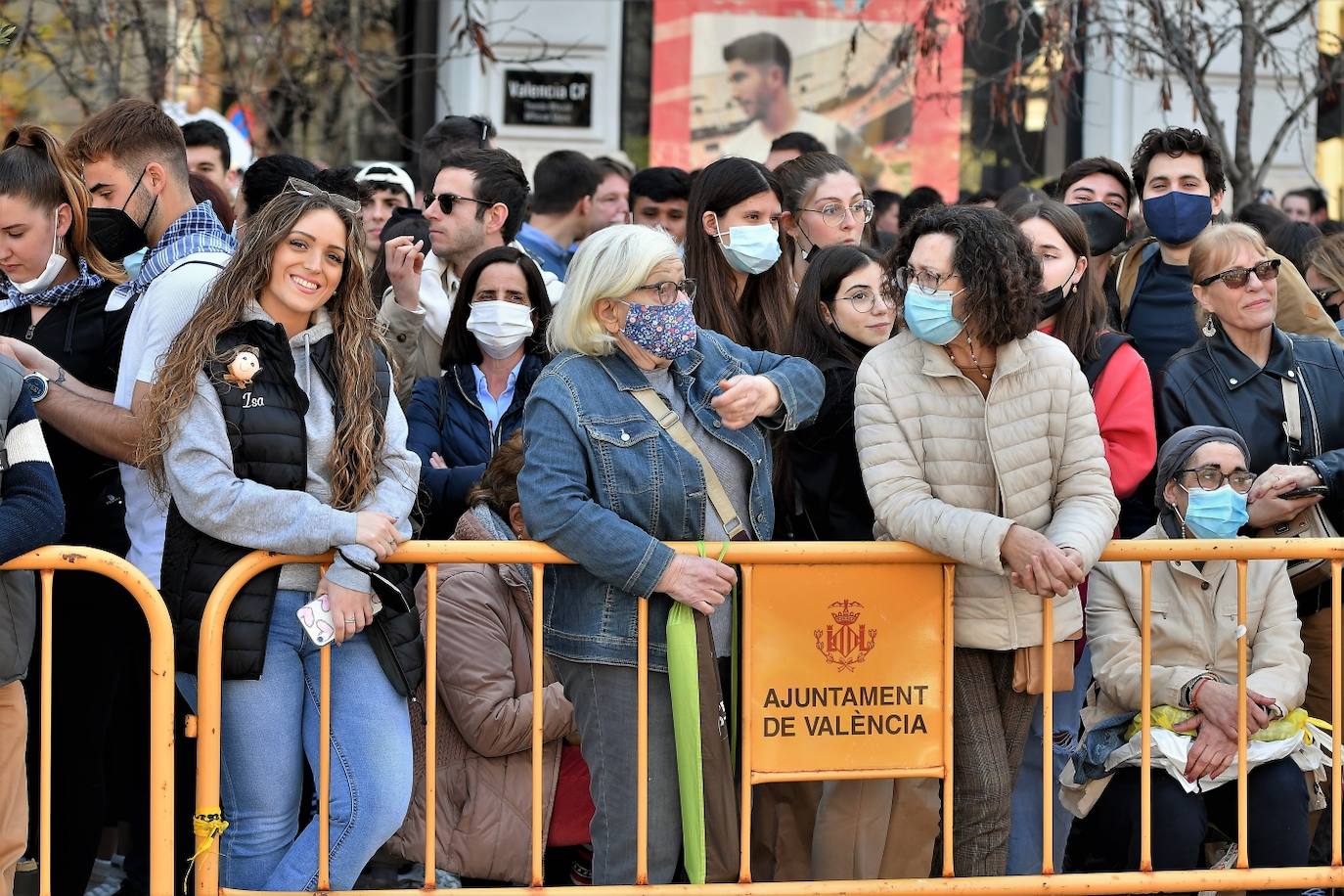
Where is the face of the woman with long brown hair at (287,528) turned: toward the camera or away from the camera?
toward the camera

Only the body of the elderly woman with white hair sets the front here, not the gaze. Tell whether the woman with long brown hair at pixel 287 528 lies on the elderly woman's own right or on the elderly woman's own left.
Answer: on the elderly woman's own right

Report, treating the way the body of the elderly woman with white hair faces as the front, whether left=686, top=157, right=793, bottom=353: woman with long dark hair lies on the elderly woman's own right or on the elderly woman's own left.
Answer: on the elderly woman's own left

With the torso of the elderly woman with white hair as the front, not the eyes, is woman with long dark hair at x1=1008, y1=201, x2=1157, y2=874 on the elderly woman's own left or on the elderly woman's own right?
on the elderly woman's own left

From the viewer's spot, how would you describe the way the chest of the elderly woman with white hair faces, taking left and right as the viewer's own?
facing the viewer and to the right of the viewer

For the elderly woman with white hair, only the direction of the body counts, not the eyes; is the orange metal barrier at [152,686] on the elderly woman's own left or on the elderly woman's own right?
on the elderly woman's own right

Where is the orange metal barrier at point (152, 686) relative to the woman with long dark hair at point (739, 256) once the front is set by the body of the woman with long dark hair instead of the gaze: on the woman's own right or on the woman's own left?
on the woman's own right

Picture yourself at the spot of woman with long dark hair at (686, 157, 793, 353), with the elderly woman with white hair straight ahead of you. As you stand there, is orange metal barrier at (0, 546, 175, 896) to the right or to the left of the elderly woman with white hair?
right

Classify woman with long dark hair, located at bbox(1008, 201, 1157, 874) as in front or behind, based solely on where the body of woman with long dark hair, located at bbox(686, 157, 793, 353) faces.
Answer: in front

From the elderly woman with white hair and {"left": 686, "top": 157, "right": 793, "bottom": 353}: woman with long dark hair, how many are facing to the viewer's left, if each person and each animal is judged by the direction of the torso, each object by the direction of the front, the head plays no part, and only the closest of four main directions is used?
0

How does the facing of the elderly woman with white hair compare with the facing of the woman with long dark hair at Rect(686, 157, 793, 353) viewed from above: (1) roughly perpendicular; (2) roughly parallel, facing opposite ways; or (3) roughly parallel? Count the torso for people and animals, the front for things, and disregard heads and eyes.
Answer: roughly parallel

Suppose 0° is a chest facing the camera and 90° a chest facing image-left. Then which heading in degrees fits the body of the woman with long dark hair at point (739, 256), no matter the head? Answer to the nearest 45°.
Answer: approximately 315°

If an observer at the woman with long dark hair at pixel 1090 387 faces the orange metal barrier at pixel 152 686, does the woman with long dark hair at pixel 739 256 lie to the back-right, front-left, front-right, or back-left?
front-right

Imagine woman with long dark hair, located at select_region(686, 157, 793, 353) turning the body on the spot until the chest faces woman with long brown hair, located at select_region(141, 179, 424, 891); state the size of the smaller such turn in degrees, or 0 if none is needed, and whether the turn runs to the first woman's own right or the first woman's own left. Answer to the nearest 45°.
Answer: approximately 90° to the first woman's own right
